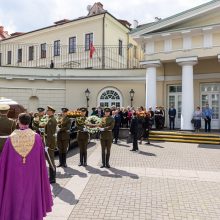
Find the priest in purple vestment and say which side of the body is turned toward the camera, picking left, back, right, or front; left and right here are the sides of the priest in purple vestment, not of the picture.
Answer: back

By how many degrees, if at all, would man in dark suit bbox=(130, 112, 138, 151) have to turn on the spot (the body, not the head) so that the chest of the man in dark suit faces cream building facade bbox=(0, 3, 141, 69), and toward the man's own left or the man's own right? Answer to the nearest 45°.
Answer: approximately 90° to the man's own right

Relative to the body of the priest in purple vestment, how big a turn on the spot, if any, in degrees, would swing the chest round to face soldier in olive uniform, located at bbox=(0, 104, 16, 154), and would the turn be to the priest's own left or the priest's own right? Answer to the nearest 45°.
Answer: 0° — they already face them

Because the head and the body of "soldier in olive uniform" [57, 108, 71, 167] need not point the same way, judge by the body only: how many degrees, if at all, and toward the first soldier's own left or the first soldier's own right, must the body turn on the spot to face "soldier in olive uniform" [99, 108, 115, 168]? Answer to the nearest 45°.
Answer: approximately 135° to the first soldier's own left

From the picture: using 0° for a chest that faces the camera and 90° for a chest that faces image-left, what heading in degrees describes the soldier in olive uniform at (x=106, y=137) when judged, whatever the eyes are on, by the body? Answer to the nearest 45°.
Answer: approximately 45°

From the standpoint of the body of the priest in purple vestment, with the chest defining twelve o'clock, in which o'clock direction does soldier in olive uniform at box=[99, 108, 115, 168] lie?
The soldier in olive uniform is roughly at 1 o'clock from the priest in purple vestment.
